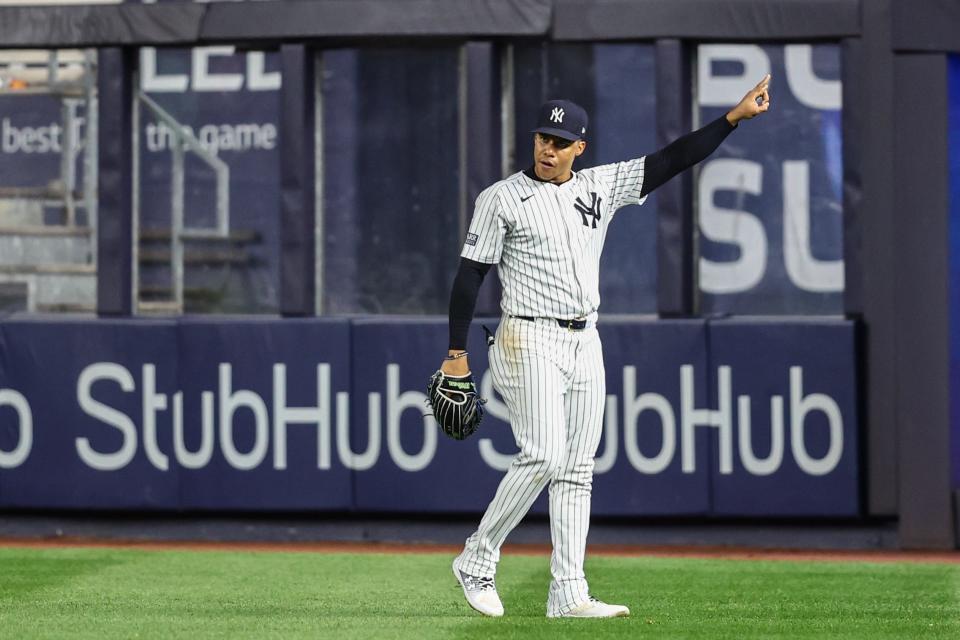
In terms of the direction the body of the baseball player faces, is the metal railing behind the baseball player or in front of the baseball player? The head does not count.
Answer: behind
